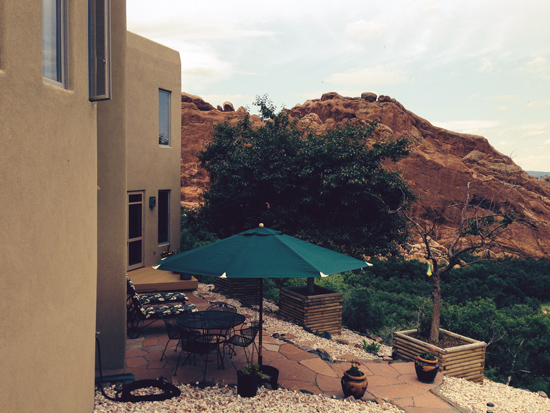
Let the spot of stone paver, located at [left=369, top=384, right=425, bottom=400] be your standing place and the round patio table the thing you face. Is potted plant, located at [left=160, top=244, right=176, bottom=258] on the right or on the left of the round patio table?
right

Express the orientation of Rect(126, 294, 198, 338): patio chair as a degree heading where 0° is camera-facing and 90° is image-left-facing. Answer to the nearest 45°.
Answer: approximately 270°

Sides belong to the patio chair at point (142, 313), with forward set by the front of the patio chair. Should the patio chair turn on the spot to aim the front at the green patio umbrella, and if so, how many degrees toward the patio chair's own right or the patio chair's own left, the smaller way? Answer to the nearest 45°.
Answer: approximately 45° to the patio chair's own right

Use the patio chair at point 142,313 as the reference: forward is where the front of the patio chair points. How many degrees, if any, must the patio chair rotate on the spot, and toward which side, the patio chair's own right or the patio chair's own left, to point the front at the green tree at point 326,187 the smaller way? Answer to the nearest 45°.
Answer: approximately 45° to the patio chair's own left

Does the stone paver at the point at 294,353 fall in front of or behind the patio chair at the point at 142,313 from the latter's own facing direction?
in front

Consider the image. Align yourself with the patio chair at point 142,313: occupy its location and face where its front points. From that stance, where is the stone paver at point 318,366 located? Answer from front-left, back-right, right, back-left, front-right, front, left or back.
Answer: front-right

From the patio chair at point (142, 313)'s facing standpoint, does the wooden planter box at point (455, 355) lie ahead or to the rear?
ahead

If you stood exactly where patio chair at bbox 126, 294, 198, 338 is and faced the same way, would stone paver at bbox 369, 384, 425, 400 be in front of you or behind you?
in front
